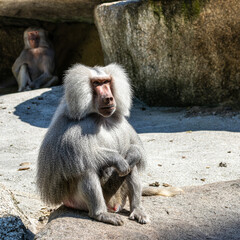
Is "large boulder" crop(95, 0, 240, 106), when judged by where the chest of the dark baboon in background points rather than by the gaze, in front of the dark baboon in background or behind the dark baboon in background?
in front

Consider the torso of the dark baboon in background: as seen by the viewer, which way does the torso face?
toward the camera
